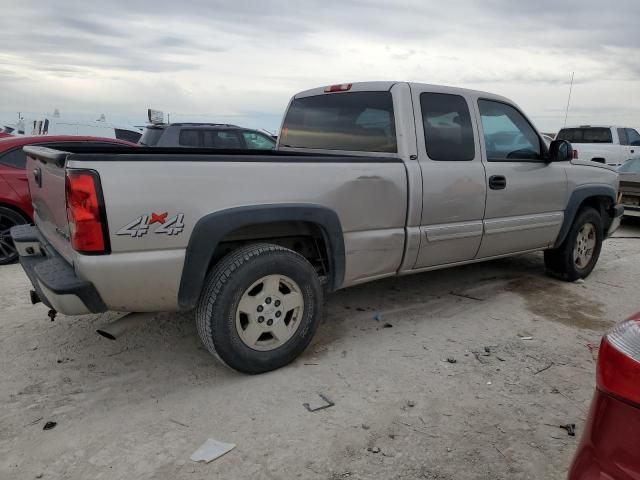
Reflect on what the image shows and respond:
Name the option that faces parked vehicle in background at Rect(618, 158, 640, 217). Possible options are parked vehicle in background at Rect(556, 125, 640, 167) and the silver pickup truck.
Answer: the silver pickup truck

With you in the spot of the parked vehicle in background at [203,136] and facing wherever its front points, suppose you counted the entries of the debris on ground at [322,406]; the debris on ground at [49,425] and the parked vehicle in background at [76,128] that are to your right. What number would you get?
2

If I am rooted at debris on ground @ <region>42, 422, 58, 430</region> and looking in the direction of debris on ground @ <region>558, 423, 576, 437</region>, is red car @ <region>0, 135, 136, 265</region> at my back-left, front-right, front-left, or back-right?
back-left

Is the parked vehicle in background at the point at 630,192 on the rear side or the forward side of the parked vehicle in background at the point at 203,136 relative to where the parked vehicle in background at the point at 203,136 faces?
on the forward side

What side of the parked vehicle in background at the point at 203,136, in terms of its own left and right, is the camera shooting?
right

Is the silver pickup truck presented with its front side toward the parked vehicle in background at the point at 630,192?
yes

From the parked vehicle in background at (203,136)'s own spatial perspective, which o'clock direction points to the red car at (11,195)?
The red car is roughly at 4 o'clock from the parked vehicle in background.

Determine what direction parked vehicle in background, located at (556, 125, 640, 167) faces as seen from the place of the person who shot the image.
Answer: facing away from the viewer and to the right of the viewer

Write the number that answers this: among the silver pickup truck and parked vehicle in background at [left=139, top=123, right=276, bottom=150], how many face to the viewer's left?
0

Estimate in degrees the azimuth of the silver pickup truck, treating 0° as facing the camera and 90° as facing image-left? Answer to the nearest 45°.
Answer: approximately 225°

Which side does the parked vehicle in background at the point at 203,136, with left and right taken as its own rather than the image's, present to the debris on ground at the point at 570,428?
right

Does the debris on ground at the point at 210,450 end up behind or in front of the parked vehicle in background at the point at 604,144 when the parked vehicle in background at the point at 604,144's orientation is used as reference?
behind
